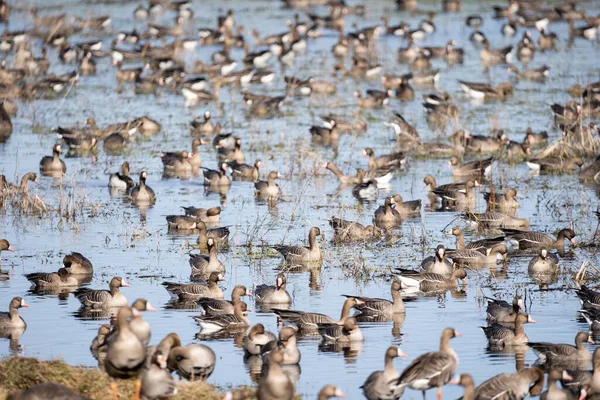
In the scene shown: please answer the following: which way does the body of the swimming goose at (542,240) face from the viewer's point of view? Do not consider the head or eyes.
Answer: to the viewer's right

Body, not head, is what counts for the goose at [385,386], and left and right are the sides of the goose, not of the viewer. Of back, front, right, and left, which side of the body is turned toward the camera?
right

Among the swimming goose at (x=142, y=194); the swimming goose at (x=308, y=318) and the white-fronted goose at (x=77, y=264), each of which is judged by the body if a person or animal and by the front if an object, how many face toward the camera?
1

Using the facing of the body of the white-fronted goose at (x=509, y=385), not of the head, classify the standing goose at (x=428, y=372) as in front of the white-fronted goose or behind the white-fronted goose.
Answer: behind

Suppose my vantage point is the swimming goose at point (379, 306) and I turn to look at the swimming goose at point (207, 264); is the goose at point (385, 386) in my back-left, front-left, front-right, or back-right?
back-left

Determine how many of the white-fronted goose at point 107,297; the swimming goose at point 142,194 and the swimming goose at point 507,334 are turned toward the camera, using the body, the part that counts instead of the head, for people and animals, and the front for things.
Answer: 1

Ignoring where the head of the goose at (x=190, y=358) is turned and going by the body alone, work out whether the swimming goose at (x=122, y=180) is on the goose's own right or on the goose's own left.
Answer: on the goose's own right

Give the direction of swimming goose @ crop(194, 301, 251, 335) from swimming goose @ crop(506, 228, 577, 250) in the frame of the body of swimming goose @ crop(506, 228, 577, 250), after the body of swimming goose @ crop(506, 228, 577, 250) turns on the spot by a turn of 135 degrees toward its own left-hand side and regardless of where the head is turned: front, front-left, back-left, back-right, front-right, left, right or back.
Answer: left

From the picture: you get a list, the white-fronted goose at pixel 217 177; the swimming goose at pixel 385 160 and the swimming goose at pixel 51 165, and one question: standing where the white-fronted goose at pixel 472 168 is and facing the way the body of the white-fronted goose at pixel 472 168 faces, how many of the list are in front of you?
3

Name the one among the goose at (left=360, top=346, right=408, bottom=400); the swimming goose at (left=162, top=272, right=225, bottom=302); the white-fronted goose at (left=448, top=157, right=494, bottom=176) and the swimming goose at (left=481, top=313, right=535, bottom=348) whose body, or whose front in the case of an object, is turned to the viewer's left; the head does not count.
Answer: the white-fronted goose
